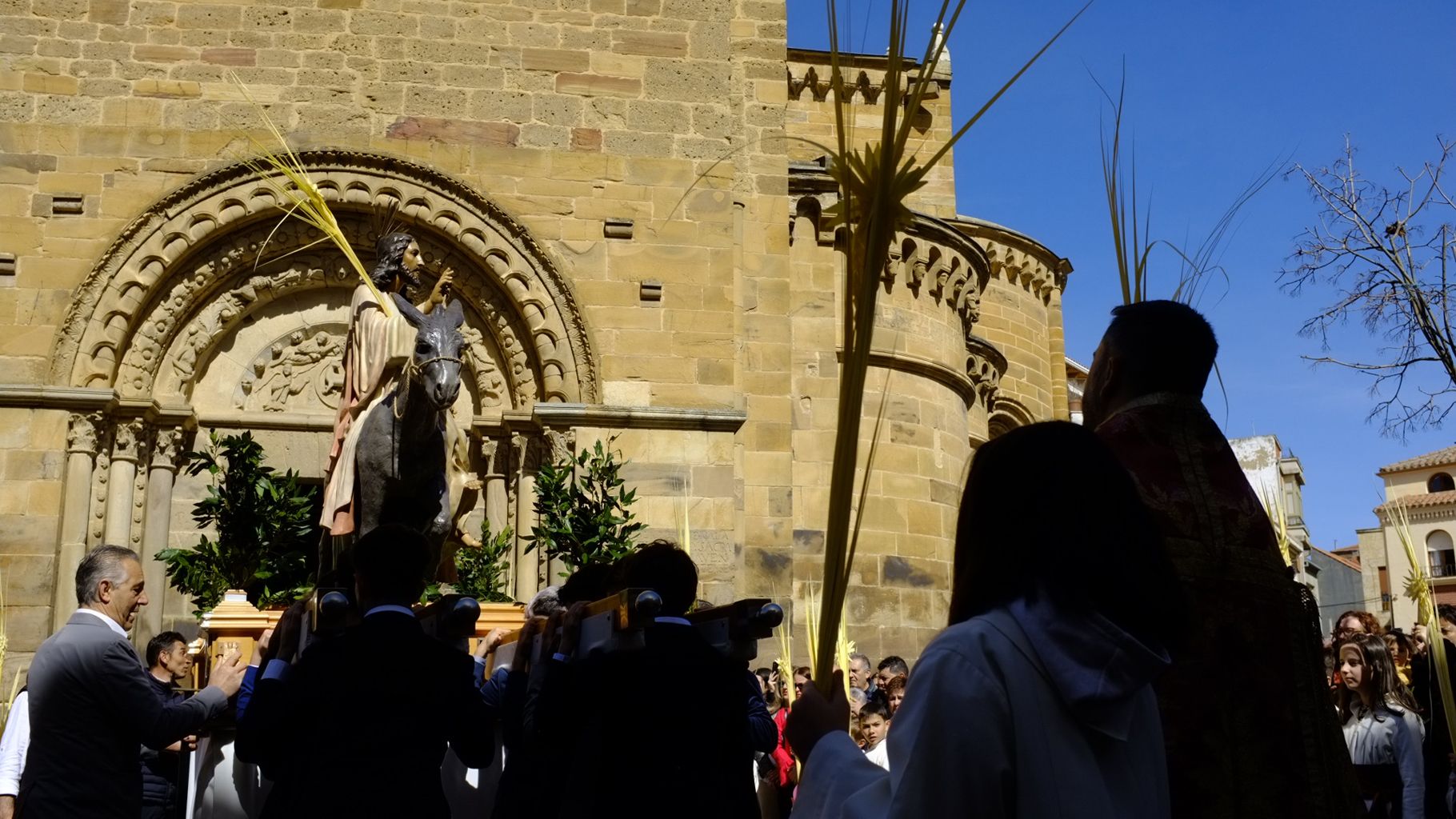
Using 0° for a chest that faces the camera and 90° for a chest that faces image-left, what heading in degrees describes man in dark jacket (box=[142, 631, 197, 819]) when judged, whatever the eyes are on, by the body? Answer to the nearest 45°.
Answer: approximately 270°

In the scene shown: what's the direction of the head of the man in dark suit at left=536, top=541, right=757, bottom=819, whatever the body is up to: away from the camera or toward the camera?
away from the camera

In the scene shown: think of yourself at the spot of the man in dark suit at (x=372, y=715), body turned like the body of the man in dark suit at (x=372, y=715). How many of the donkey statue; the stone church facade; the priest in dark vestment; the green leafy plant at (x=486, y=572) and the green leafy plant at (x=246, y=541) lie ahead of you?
4

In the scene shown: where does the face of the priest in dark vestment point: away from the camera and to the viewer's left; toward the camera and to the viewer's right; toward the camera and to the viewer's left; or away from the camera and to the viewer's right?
away from the camera and to the viewer's left

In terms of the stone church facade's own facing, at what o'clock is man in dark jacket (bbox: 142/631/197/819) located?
The man in dark jacket is roughly at 12 o'clock from the stone church facade.

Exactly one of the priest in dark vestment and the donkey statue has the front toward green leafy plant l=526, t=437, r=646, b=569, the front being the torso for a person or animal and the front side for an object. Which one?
the priest in dark vestment

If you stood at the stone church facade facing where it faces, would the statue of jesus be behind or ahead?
ahead

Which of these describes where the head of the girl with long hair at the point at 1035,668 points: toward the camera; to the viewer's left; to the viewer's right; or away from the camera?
away from the camera

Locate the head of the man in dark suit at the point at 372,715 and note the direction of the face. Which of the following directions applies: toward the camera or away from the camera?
away from the camera

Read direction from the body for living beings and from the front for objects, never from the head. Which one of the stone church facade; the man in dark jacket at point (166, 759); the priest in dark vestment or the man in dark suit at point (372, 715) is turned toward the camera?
the stone church facade

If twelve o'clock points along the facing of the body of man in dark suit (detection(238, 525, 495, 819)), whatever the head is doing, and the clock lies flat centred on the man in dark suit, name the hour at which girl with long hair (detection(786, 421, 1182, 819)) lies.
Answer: The girl with long hair is roughly at 5 o'clock from the man in dark suit.

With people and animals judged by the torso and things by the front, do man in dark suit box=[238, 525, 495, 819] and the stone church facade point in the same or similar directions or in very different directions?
very different directions

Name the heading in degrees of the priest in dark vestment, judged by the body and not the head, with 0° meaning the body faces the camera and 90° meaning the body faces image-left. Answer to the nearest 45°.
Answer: approximately 135°

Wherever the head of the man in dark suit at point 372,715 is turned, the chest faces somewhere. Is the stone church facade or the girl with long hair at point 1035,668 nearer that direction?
the stone church facade
